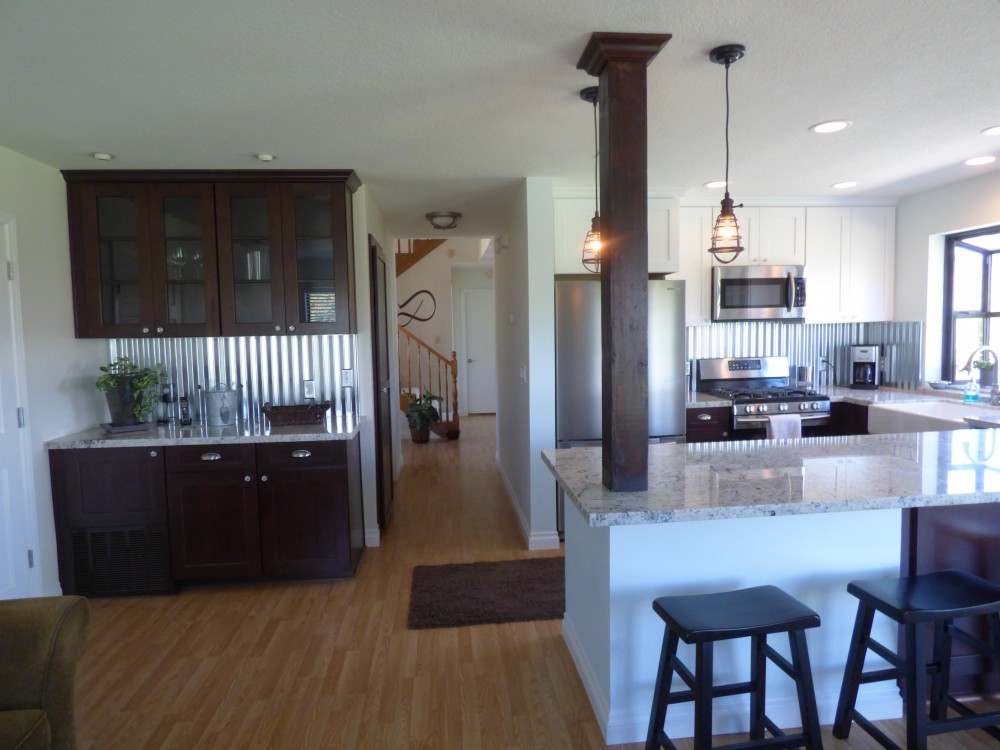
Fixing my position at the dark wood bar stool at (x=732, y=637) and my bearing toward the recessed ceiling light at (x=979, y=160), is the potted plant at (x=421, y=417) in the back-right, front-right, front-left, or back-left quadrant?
front-left

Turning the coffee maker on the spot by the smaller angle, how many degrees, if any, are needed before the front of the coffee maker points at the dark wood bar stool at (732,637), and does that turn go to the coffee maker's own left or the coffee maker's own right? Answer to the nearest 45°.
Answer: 0° — it already faces it

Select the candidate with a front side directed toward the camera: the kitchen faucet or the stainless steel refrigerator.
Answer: the stainless steel refrigerator

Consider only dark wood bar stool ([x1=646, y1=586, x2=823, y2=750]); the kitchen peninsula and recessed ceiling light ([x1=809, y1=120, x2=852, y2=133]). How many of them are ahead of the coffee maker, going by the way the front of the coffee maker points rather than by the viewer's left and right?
3

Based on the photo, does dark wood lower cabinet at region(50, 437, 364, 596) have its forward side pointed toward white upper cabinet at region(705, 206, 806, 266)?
no

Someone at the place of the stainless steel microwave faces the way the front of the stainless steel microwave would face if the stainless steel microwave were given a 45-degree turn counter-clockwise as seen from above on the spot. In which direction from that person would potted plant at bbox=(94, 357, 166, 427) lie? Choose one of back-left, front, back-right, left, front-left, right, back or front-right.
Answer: right

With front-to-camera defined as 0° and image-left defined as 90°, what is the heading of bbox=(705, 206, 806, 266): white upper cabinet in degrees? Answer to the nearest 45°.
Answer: approximately 0°

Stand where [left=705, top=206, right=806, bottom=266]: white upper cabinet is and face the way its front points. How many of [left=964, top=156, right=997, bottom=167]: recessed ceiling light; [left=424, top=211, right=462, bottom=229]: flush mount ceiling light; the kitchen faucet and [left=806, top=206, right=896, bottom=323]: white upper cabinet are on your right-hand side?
1

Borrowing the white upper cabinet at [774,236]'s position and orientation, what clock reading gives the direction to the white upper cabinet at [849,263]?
the white upper cabinet at [849,263] is roughly at 8 o'clock from the white upper cabinet at [774,236].

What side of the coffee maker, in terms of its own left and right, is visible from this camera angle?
front

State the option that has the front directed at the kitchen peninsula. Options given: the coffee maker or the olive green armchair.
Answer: the coffee maker

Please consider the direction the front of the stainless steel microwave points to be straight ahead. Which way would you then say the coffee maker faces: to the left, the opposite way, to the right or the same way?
the same way

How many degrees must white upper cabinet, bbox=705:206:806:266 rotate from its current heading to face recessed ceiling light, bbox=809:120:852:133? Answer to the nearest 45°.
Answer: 0° — it already faces it

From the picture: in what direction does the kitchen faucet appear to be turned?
to the viewer's left

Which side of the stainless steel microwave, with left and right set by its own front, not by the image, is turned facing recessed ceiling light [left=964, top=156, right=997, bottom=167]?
left

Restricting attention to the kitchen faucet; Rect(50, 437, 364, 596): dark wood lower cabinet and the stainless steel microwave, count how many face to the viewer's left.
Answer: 1

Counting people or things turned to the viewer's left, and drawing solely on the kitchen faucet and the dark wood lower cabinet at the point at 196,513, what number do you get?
1

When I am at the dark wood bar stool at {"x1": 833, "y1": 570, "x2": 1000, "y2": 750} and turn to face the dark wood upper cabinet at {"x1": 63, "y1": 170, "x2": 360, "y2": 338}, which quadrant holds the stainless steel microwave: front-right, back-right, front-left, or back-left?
front-right

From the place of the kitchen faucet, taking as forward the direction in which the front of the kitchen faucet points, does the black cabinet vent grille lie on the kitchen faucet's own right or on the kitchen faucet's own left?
on the kitchen faucet's own left

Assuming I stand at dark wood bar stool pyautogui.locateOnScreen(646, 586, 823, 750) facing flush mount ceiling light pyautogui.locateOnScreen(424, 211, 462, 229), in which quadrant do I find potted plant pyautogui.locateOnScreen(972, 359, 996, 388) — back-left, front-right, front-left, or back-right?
front-right

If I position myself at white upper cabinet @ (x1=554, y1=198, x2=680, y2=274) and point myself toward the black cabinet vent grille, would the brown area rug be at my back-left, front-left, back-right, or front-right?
front-left
